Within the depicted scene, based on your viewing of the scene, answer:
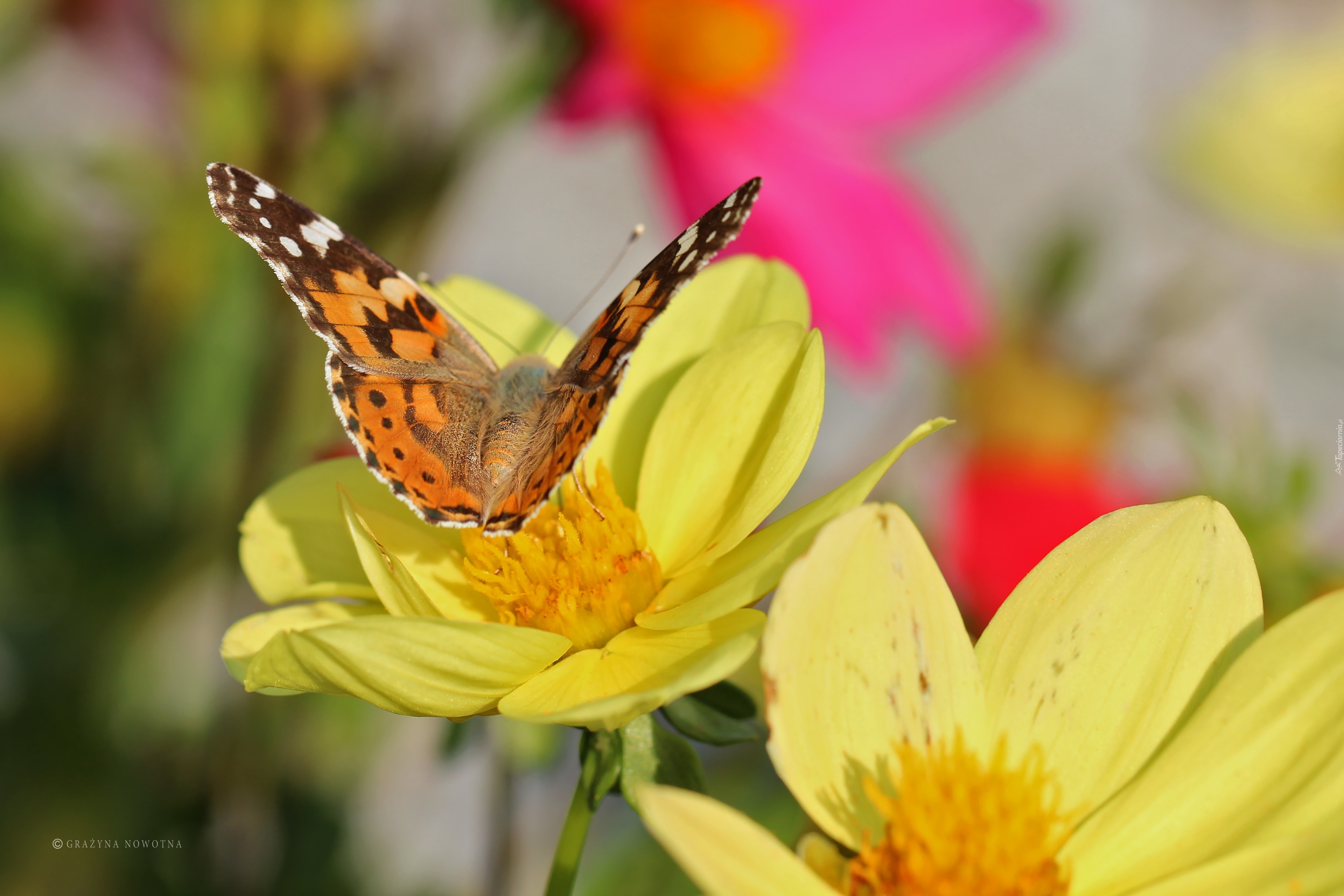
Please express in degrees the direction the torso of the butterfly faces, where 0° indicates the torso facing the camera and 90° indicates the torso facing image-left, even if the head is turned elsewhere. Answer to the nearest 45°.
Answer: approximately 180°
